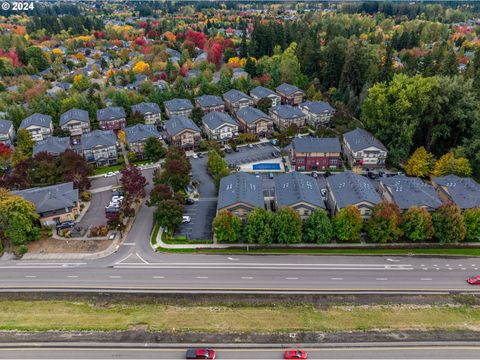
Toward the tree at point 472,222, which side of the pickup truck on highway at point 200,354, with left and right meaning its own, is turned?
front

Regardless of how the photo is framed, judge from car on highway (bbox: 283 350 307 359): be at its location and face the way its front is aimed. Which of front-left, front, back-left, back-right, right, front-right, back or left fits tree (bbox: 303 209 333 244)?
left

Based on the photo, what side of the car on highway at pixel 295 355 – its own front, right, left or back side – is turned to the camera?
right

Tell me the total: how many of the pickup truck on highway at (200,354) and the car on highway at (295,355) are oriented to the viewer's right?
2

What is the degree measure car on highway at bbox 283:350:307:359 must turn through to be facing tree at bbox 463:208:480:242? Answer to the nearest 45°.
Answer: approximately 45° to its left

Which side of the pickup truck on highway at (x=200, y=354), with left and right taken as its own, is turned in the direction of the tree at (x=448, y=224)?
front

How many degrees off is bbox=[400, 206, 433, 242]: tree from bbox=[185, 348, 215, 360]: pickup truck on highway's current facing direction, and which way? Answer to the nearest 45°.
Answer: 0° — it already faces it

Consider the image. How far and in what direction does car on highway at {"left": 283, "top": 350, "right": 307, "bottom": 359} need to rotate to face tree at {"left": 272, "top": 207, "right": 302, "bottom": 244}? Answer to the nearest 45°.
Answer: approximately 90° to its left

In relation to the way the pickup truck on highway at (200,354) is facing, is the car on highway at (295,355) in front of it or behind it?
in front

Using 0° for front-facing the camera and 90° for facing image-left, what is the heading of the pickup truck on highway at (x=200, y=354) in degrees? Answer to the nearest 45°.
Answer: approximately 270°

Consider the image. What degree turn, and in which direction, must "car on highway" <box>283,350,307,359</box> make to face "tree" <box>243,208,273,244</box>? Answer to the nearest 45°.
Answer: approximately 90° to its left

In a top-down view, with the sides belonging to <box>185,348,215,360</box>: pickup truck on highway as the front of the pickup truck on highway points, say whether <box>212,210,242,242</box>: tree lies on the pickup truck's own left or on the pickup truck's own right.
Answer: on the pickup truck's own left

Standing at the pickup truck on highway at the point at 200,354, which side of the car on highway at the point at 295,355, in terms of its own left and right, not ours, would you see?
back
